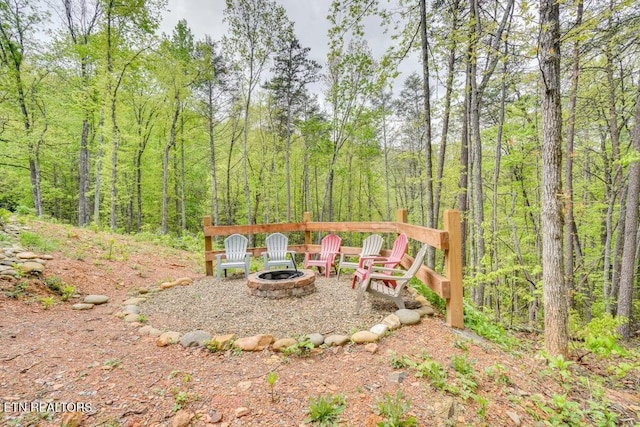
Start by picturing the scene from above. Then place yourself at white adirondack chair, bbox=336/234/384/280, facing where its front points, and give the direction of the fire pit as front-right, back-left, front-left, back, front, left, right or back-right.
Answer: front

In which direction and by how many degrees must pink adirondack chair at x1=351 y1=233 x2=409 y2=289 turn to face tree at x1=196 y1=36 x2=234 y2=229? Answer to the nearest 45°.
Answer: approximately 90° to its right

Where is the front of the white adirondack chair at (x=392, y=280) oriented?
to the viewer's left

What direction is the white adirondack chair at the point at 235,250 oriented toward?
toward the camera

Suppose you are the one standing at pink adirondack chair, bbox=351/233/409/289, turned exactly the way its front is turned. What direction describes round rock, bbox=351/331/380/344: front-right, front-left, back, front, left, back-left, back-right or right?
front-left

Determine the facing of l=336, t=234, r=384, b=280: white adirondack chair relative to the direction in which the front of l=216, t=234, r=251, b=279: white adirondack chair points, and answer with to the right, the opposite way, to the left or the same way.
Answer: to the right

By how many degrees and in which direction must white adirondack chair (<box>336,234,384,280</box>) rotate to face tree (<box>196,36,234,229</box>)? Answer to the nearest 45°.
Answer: approximately 90° to its right

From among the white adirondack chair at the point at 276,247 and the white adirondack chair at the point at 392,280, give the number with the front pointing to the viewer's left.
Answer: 1

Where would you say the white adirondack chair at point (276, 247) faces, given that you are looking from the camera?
facing the viewer

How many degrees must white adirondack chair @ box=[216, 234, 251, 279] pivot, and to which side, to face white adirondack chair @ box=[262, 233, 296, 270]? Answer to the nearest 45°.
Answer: approximately 90° to its left

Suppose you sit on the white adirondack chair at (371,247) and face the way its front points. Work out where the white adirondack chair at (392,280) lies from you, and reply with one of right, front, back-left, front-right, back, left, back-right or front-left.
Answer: front-left

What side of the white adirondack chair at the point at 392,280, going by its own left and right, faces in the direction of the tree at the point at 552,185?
back

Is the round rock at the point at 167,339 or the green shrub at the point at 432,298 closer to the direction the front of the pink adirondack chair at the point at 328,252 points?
the round rock

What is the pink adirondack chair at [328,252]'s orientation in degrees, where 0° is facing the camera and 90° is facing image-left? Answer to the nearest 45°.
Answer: approximately 45°

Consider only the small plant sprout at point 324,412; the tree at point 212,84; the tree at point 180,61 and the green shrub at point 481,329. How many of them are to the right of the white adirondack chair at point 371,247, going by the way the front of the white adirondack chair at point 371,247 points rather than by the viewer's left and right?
2

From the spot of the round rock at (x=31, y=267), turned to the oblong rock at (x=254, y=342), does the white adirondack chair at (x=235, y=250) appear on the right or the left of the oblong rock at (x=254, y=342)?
left

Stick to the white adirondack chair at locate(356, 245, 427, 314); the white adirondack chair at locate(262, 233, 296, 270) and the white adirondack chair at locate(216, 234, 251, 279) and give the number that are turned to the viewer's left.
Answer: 1

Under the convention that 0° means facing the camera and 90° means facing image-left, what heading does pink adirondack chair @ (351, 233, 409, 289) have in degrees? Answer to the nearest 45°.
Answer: approximately 45°

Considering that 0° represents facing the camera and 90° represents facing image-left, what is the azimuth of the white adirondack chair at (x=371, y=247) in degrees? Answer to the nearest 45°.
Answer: approximately 45°
